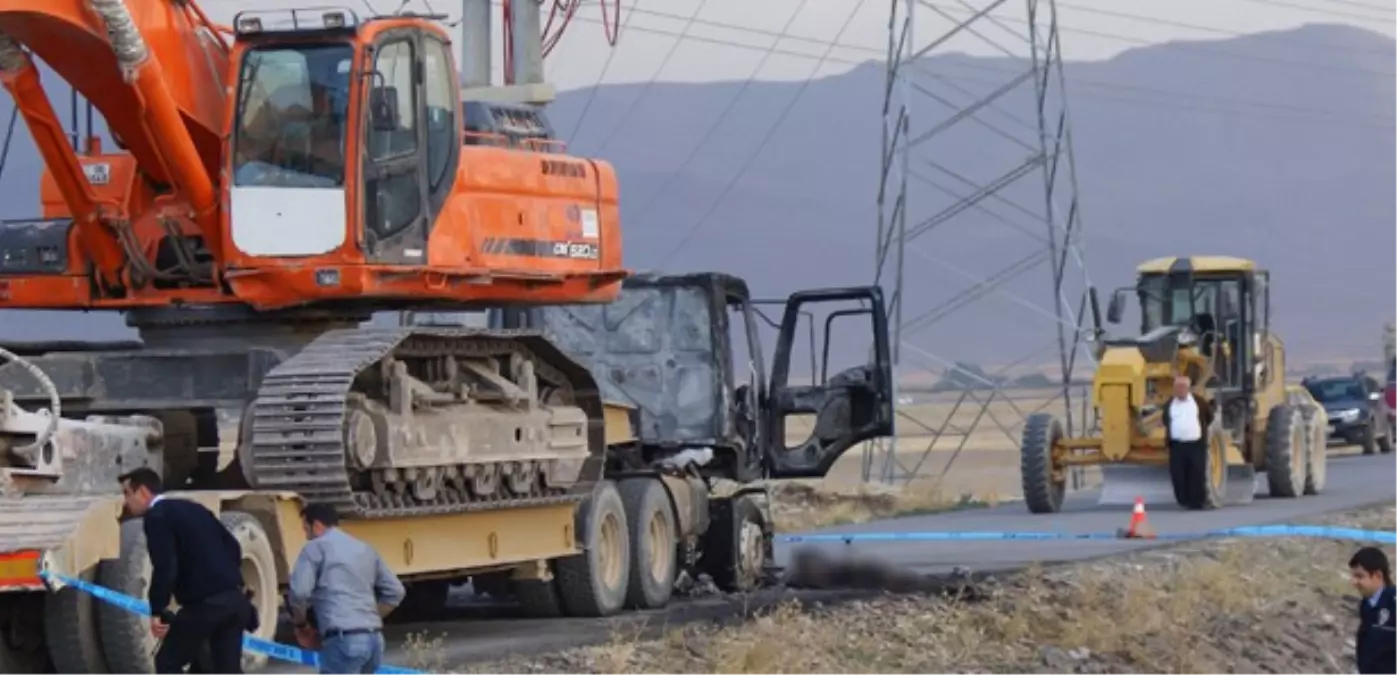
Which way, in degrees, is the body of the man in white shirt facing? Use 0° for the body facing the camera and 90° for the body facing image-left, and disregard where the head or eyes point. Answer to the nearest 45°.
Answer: approximately 0°

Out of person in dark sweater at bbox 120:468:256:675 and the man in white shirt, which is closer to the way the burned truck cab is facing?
the man in white shirt

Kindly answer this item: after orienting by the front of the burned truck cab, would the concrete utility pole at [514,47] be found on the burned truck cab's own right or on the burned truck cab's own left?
on the burned truck cab's own left

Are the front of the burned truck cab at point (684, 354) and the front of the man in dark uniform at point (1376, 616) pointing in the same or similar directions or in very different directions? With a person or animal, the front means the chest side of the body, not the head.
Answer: very different directions

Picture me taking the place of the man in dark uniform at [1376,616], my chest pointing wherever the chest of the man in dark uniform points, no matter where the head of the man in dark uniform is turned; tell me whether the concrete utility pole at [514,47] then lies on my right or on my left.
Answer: on my right

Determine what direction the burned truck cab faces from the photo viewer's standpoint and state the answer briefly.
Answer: facing away from the viewer and to the right of the viewer

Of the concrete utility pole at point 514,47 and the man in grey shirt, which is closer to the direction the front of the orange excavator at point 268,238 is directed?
the man in grey shirt

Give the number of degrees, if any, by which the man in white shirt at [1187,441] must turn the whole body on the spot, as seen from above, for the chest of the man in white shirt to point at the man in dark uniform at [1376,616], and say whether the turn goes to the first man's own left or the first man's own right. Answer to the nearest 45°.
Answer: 0° — they already face them

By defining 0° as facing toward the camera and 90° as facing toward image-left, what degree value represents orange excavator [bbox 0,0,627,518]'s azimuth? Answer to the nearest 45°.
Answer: approximately 45°

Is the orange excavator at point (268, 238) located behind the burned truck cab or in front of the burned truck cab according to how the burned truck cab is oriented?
behind

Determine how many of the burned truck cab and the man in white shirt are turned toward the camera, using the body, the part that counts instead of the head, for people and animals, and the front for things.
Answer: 1

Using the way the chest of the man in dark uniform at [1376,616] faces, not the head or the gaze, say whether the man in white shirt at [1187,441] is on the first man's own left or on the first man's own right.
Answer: on the first man's own right
